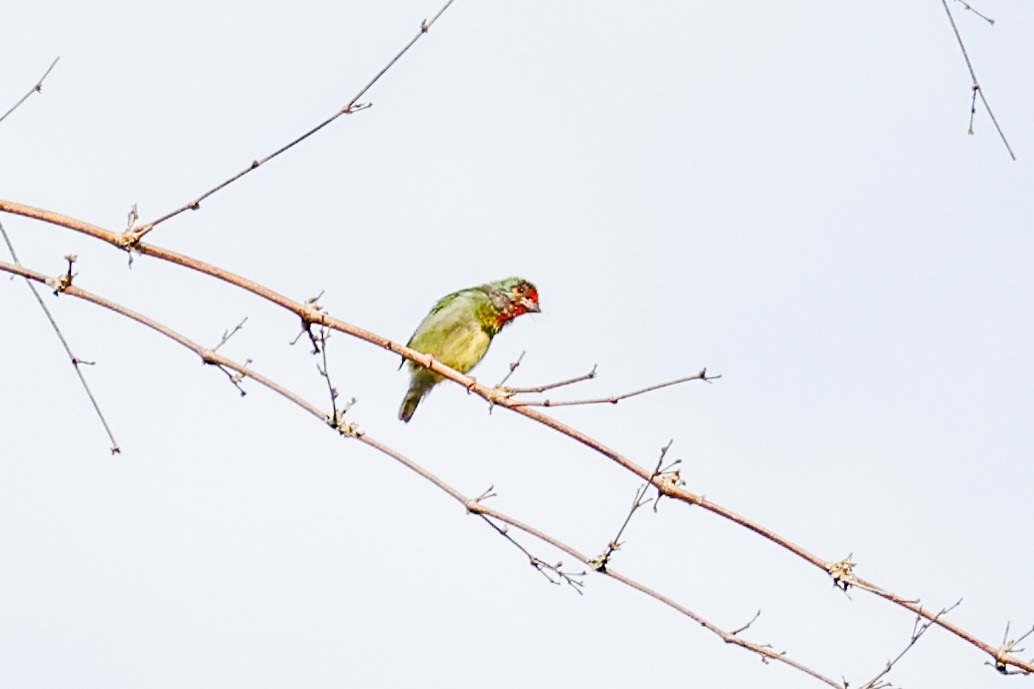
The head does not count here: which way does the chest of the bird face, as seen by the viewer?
to the viewer's right
